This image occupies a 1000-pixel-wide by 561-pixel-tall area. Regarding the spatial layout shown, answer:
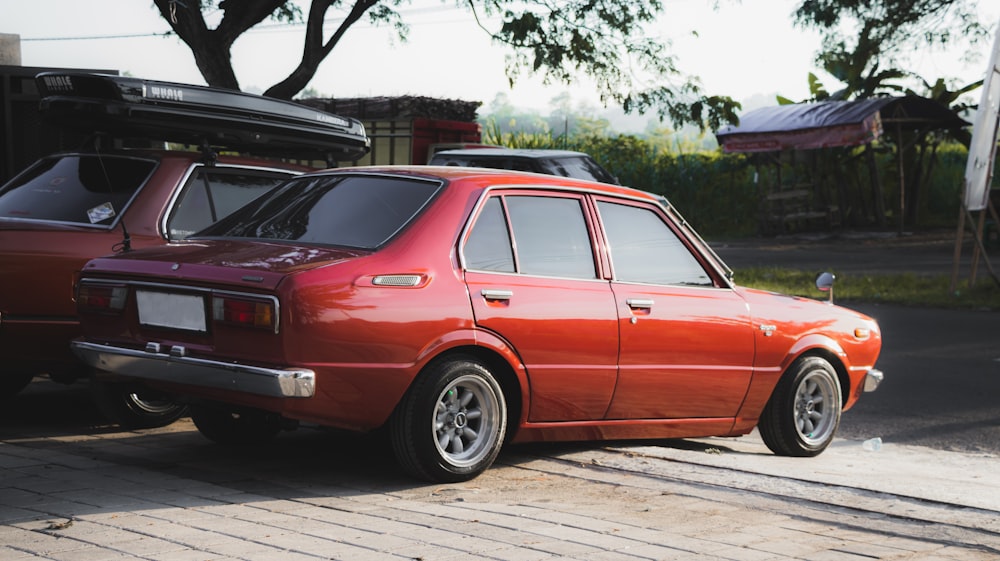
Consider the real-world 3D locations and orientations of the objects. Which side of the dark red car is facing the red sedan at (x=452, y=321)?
right

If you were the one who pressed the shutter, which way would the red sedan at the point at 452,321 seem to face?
facing away from the viewer and to the right of the viewer

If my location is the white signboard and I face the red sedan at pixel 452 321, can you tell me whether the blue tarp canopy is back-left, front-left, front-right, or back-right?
back-right

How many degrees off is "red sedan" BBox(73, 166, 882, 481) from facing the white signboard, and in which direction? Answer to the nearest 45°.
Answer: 0° — it already faces it

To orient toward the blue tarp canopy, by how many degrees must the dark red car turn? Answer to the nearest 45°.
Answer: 0° — it already faces it

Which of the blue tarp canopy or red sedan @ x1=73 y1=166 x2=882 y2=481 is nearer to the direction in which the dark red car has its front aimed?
the blue tarp canopy

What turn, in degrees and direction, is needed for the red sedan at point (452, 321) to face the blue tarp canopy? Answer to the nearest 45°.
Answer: approximately 45° to its left

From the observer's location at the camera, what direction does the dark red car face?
facing away from the viewer and to the right of the viewer

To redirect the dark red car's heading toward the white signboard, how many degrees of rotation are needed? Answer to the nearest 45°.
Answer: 0° — it already faces it
